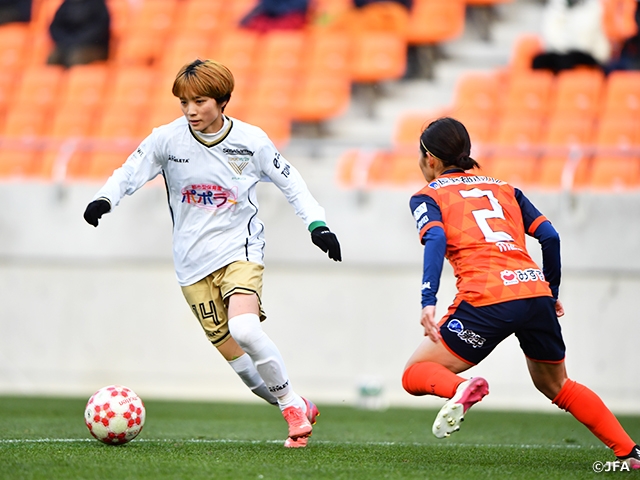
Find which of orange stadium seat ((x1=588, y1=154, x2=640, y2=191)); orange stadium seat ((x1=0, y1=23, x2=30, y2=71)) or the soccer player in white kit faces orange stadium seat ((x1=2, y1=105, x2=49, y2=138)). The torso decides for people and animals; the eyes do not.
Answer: orange stadium seat ((x1=0, y1=23, x2=30, y2=71))

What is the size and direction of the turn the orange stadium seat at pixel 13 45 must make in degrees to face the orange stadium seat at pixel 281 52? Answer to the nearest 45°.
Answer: approximately 45° to its left

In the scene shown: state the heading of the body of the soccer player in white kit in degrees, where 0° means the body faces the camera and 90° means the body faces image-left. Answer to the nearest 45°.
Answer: approximately 0°

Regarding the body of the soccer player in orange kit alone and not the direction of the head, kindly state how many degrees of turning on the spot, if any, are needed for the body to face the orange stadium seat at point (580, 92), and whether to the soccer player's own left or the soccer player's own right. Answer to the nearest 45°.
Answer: approximately 45° to the soccer player's own right

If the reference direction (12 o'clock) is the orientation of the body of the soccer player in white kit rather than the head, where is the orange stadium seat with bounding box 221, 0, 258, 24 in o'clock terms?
The orange stadium seat is roughly at 6 o'clock from the soccer player in white kit.

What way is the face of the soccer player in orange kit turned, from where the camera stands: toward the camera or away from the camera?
away from the camera

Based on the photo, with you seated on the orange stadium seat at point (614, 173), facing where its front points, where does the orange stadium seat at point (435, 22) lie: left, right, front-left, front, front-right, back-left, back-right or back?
back-right

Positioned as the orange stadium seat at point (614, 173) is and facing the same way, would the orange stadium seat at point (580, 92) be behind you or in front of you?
behind

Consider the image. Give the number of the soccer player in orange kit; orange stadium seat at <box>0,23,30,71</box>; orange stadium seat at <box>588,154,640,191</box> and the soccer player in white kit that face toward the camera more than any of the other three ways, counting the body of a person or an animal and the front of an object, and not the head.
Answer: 3

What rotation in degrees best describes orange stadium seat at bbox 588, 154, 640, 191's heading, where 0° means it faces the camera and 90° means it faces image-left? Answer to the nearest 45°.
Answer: approximately 0°
